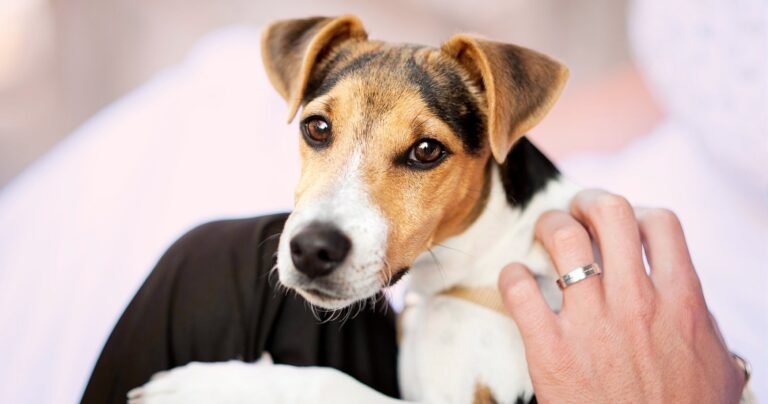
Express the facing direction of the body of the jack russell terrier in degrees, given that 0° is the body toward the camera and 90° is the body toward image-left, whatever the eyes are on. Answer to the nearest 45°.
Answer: approximately 45°
